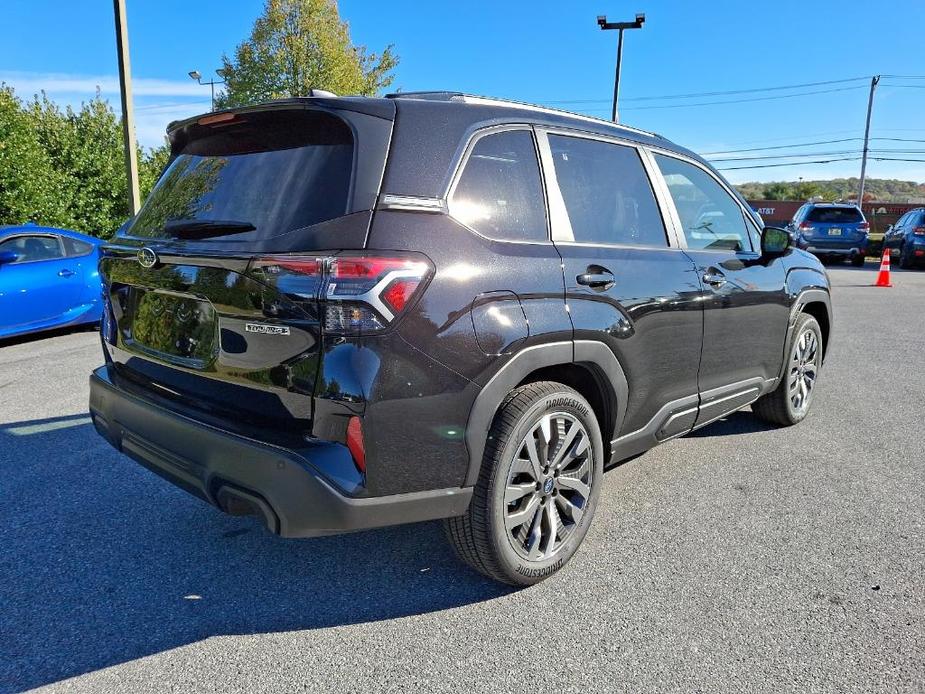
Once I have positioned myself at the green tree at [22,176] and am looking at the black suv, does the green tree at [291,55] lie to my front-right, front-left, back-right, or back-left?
back-left

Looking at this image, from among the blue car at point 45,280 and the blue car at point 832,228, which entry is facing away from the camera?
the blue car at point 832,228

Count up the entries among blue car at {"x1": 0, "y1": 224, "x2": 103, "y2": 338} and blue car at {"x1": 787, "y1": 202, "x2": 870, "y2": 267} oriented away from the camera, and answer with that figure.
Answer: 1

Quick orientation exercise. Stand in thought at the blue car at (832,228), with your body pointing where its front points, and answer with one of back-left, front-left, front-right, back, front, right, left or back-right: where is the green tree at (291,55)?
left

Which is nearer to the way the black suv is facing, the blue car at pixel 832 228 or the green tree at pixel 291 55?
the blue car

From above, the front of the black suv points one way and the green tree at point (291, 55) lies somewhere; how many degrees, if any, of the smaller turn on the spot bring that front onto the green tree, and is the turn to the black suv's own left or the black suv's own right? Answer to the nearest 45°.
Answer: approximately 45° to the black suv's own left

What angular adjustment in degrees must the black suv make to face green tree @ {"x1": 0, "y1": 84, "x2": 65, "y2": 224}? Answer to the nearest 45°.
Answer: approximately 90° to its left

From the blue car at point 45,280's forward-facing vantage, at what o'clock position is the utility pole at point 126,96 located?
The utility pole is roughly at 5 o'clock from the blue car.

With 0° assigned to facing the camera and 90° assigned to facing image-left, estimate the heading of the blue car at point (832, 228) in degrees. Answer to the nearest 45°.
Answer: approximately 180°

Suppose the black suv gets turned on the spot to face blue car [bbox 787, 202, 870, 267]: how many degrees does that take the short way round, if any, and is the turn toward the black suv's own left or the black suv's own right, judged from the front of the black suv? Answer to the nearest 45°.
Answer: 0° — it already faces it

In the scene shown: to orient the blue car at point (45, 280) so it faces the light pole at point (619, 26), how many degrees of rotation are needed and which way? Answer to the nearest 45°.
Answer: approximately 180°

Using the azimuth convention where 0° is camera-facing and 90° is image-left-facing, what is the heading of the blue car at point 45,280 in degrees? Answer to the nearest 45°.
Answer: approximately 45°

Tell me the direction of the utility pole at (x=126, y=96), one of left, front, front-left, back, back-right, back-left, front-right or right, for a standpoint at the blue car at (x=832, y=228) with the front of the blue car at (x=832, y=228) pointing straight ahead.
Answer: back-left

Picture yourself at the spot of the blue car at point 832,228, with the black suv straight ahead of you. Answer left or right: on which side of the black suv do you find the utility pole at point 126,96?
right

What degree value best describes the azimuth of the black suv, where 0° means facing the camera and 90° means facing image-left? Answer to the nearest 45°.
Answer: approximately 225°
